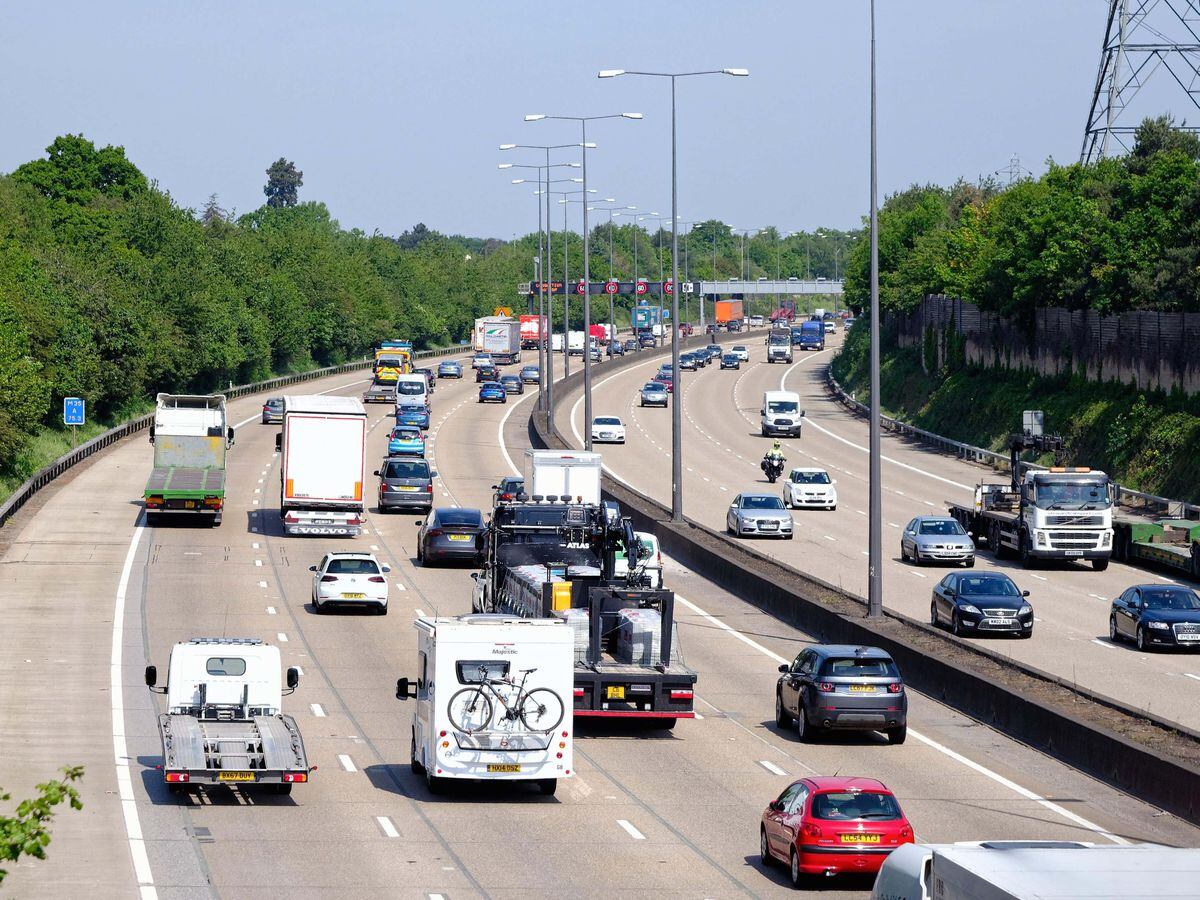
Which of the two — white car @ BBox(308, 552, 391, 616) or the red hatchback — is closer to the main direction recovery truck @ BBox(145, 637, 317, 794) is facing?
the white car

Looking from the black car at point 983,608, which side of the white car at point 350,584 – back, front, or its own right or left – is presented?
right

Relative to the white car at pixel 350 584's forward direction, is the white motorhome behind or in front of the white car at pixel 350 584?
behind

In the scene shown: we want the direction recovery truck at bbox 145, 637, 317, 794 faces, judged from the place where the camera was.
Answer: facing away from the viewer

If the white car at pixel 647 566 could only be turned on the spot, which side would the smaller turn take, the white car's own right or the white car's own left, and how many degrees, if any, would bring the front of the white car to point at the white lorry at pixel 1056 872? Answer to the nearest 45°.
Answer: approximately 180°

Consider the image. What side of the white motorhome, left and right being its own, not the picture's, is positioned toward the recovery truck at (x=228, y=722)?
left

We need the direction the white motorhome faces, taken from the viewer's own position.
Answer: facing away from the viewer

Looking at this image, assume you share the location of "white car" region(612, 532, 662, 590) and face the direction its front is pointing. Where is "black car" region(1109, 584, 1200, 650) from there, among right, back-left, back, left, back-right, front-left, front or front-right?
right

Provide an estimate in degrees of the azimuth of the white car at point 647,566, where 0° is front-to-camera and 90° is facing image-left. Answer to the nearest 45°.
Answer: approximately 180°

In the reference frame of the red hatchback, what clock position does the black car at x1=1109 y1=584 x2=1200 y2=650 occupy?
The black car is roughly at 2 o'clock from the red hatchback.

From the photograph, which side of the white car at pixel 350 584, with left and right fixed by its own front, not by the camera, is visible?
back

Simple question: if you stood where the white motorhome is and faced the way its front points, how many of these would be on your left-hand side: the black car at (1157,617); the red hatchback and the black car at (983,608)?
0

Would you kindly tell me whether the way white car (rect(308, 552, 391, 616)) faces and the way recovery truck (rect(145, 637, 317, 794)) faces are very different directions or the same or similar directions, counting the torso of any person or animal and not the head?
same or similar directions

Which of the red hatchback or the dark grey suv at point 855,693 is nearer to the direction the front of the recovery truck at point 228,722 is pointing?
the dark grey suv

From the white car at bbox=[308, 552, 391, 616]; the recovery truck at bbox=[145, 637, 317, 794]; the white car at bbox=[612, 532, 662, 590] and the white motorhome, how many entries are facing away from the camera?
4

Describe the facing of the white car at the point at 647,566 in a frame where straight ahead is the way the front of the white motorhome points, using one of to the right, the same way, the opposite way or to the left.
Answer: the same way

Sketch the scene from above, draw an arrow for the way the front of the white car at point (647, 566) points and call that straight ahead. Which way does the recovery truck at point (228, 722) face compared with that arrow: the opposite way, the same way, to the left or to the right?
the same way
